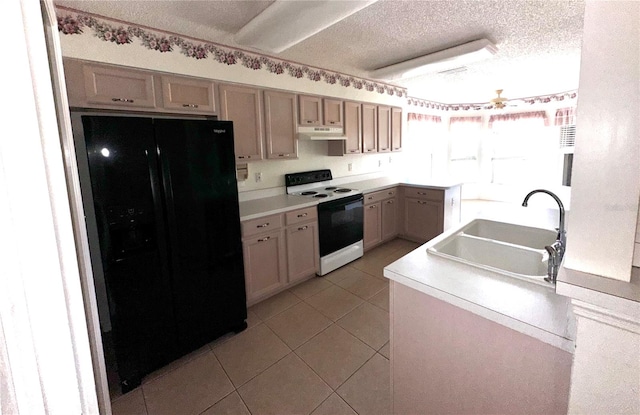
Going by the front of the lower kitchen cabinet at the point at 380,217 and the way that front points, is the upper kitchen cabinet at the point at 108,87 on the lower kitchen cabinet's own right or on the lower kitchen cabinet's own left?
on the lower kitchen cabinet's own right

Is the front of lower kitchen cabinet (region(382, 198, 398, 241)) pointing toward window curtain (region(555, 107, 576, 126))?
no

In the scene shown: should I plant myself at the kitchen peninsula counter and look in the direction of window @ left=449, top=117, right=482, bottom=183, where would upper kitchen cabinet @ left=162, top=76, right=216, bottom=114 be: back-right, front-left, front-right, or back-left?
front-left

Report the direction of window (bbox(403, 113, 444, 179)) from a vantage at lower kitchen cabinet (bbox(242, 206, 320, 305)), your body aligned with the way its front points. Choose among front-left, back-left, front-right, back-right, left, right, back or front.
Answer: left

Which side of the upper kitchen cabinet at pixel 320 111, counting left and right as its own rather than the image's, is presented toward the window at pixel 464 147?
left

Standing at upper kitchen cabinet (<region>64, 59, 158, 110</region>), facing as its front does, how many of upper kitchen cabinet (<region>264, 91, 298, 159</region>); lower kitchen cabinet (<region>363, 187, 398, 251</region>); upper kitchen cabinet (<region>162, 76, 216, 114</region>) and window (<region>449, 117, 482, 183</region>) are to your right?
0

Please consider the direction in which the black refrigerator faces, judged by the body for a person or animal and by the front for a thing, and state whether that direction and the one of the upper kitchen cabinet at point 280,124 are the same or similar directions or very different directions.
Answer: same or similar directions

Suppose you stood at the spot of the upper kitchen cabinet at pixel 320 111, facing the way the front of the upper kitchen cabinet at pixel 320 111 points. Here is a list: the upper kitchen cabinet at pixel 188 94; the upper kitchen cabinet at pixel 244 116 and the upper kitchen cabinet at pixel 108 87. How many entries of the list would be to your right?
3

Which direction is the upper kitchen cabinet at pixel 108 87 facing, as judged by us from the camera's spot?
facing the viewer and to the right of the viewer

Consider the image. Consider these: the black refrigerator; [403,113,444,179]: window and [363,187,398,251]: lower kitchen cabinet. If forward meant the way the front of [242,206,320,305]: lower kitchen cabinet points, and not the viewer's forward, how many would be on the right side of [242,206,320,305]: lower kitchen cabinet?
1

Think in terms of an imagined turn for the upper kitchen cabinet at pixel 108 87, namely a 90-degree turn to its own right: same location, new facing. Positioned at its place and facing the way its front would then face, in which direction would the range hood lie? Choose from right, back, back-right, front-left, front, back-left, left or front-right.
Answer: back-left

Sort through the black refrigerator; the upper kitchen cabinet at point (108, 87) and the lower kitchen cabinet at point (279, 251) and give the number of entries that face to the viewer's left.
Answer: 0

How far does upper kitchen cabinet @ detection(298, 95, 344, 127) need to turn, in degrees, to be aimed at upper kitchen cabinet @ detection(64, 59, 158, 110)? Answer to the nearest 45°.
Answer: approximately 90° to its right

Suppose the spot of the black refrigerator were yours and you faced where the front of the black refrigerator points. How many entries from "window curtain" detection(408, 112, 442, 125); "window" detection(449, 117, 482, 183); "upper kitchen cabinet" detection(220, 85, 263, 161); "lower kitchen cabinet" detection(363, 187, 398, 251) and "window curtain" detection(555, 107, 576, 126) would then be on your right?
0

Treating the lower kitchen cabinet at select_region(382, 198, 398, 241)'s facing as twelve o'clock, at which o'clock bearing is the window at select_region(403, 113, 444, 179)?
The window is roughly at 8 o'clock from the lower kitchen cabinet.

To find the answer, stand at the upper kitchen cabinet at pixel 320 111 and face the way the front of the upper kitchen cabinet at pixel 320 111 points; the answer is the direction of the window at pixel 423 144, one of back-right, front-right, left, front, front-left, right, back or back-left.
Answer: left

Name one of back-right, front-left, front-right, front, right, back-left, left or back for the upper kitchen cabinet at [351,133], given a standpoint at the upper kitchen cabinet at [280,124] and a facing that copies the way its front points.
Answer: left
